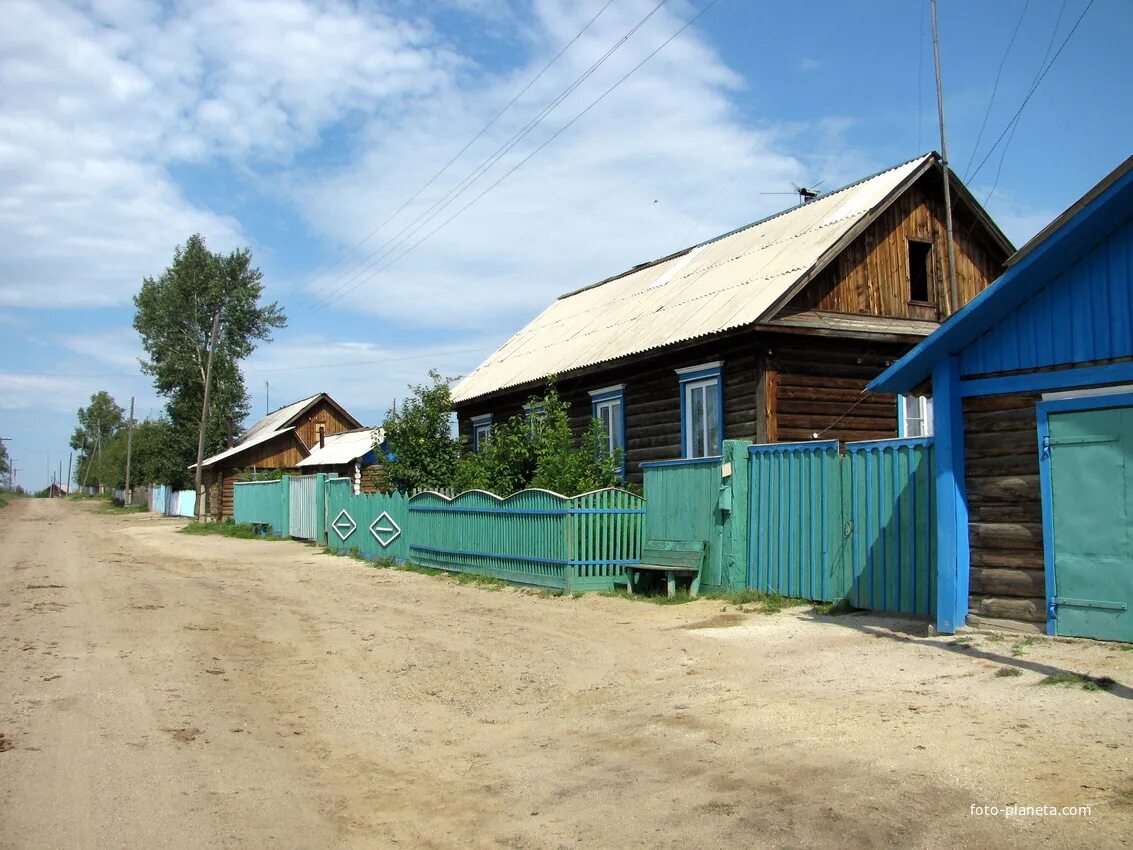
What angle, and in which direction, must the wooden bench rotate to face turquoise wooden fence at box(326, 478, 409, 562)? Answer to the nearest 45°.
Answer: approximately 90° to its right

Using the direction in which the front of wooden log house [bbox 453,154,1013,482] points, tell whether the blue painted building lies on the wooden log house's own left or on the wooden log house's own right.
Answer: on the wooden log house's own left

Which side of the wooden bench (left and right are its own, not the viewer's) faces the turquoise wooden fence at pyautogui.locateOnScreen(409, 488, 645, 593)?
right

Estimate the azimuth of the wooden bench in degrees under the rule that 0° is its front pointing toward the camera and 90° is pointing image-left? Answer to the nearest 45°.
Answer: approximately 45°

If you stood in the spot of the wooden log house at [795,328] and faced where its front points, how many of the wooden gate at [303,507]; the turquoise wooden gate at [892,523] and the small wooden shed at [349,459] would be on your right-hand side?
2

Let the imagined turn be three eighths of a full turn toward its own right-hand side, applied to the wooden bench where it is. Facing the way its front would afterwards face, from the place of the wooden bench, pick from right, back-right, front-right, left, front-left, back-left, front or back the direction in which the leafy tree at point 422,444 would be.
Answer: front-left

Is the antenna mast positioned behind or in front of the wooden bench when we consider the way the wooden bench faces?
behind

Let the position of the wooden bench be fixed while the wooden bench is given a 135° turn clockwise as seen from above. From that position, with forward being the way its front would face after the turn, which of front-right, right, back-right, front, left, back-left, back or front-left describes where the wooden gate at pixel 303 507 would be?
front-left

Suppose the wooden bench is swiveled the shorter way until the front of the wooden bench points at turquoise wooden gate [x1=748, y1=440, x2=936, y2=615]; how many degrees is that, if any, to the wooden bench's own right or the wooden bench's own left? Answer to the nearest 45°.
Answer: approximately 90° to the wooden bench's own left

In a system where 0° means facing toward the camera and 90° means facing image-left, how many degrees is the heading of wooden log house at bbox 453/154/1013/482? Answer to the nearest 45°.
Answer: approximately 45°
